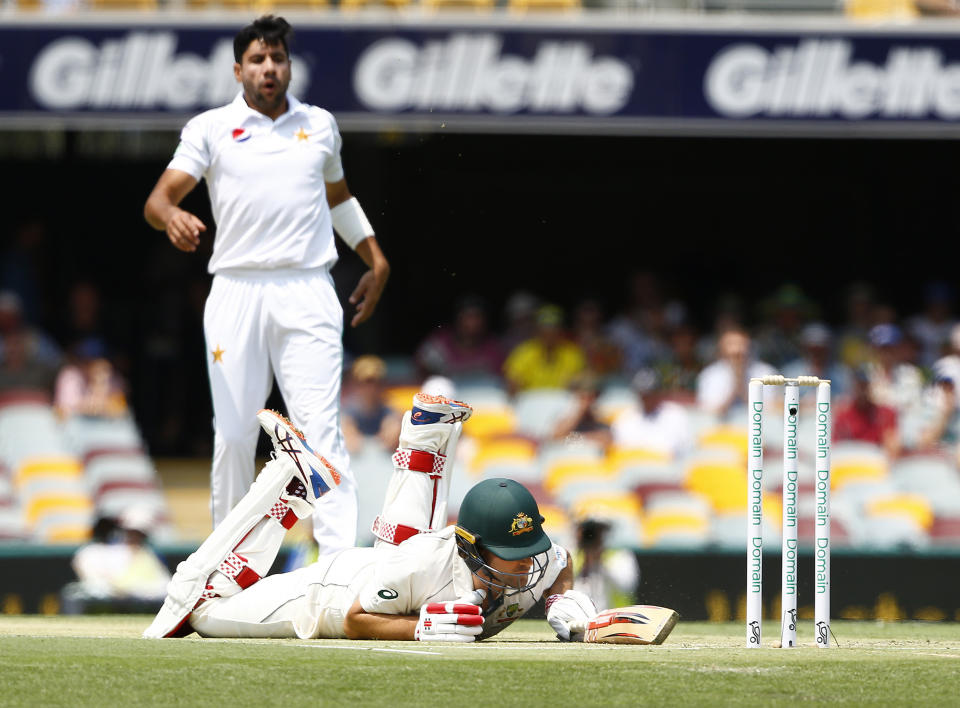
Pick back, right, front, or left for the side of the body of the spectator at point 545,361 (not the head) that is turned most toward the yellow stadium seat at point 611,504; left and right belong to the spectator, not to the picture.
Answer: front

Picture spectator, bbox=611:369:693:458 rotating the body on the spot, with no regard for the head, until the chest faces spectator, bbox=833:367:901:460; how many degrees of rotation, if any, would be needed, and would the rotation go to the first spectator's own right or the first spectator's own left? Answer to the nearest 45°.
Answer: approximately 90° to the first spectator's own left

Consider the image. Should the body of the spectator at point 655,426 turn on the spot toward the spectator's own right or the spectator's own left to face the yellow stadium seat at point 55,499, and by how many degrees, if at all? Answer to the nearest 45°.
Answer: approximately 90° to the spectator's own right

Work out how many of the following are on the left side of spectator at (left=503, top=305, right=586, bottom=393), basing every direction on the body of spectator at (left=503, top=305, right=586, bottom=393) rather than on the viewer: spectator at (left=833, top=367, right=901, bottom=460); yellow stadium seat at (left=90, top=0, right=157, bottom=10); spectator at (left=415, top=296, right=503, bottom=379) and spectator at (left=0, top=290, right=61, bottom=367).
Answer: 1

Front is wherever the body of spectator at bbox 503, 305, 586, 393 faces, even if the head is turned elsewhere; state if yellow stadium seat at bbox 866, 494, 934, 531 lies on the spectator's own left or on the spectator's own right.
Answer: on the spectator's own left

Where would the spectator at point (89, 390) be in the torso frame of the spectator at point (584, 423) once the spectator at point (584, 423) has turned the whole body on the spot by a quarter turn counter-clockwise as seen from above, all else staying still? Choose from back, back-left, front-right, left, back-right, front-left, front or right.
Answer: back

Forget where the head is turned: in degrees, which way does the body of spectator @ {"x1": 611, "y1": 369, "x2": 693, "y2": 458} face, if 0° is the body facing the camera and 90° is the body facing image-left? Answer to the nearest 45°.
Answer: approximately 0°

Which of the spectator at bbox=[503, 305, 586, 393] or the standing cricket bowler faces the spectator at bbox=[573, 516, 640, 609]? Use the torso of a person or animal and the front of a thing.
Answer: the spectator at bbox=[503, 305, 586, 393]

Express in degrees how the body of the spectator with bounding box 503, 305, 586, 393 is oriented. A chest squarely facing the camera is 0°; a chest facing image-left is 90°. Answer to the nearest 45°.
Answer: approximately 0°
